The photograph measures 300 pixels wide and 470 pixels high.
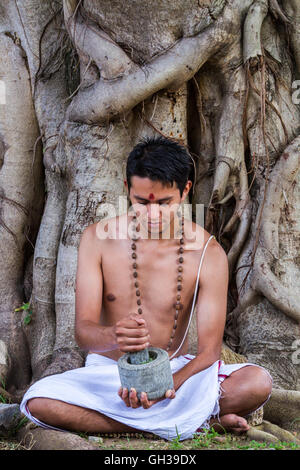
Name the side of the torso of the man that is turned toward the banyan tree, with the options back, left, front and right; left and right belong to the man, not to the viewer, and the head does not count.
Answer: back

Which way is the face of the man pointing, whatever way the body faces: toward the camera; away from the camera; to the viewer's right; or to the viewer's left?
toward the camera

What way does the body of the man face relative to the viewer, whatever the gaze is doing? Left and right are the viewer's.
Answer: facing the viewer
